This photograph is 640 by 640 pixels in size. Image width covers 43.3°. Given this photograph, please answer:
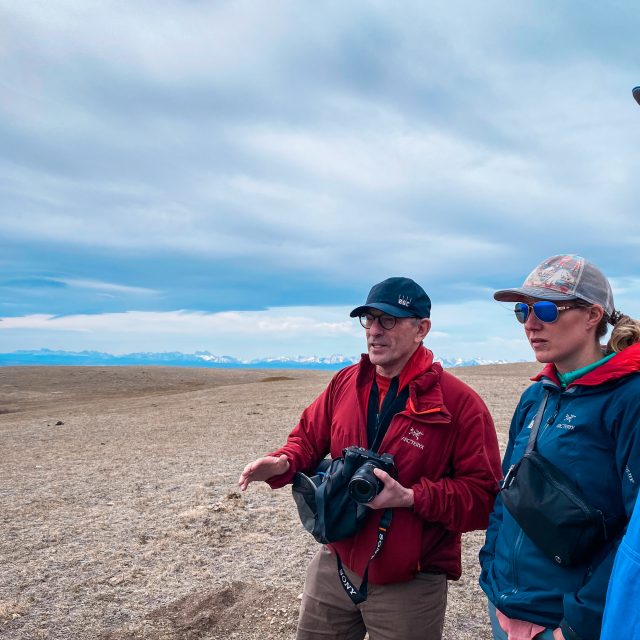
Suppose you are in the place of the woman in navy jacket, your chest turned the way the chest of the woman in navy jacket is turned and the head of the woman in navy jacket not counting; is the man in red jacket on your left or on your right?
on your right

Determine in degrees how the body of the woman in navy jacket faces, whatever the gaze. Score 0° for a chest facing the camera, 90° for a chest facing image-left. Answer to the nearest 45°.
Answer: approximately 45°

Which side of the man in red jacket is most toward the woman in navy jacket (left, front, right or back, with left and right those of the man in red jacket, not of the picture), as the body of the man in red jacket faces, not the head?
left

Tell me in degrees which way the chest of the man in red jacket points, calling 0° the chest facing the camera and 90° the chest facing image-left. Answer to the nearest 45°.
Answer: approximately 45°
